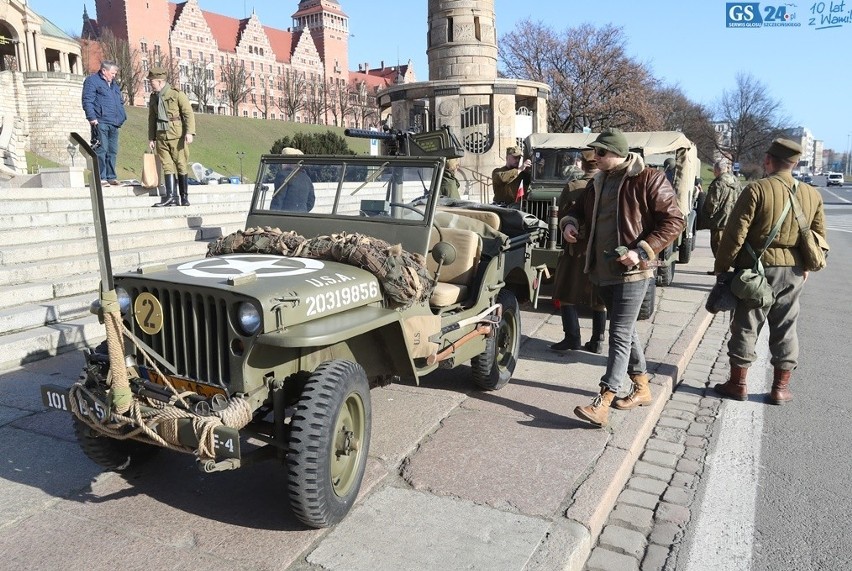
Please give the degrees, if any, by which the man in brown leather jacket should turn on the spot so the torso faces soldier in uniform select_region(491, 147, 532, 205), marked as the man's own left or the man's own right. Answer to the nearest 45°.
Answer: approximately 135° to the man's own right

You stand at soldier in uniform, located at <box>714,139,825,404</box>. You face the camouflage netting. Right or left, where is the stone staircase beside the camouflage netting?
right

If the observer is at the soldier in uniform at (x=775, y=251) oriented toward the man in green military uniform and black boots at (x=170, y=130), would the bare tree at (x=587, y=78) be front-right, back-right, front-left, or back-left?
front-right

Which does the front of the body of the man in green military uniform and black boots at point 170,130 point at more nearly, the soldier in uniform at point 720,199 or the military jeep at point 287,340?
the military jeep

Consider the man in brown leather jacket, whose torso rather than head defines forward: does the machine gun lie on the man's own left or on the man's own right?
on the man's own right

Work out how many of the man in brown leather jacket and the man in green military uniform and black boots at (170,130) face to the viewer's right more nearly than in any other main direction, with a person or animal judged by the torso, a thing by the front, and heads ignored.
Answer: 0

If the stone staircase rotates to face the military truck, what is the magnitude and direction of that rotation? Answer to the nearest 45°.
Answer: approximately 45° to its left

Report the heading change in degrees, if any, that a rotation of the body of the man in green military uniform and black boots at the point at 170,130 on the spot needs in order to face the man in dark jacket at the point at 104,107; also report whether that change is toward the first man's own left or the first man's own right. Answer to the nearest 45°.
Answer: approximately 90° to the first man's own right

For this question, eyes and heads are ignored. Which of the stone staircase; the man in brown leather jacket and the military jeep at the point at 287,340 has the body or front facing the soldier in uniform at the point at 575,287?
the stone staircase
